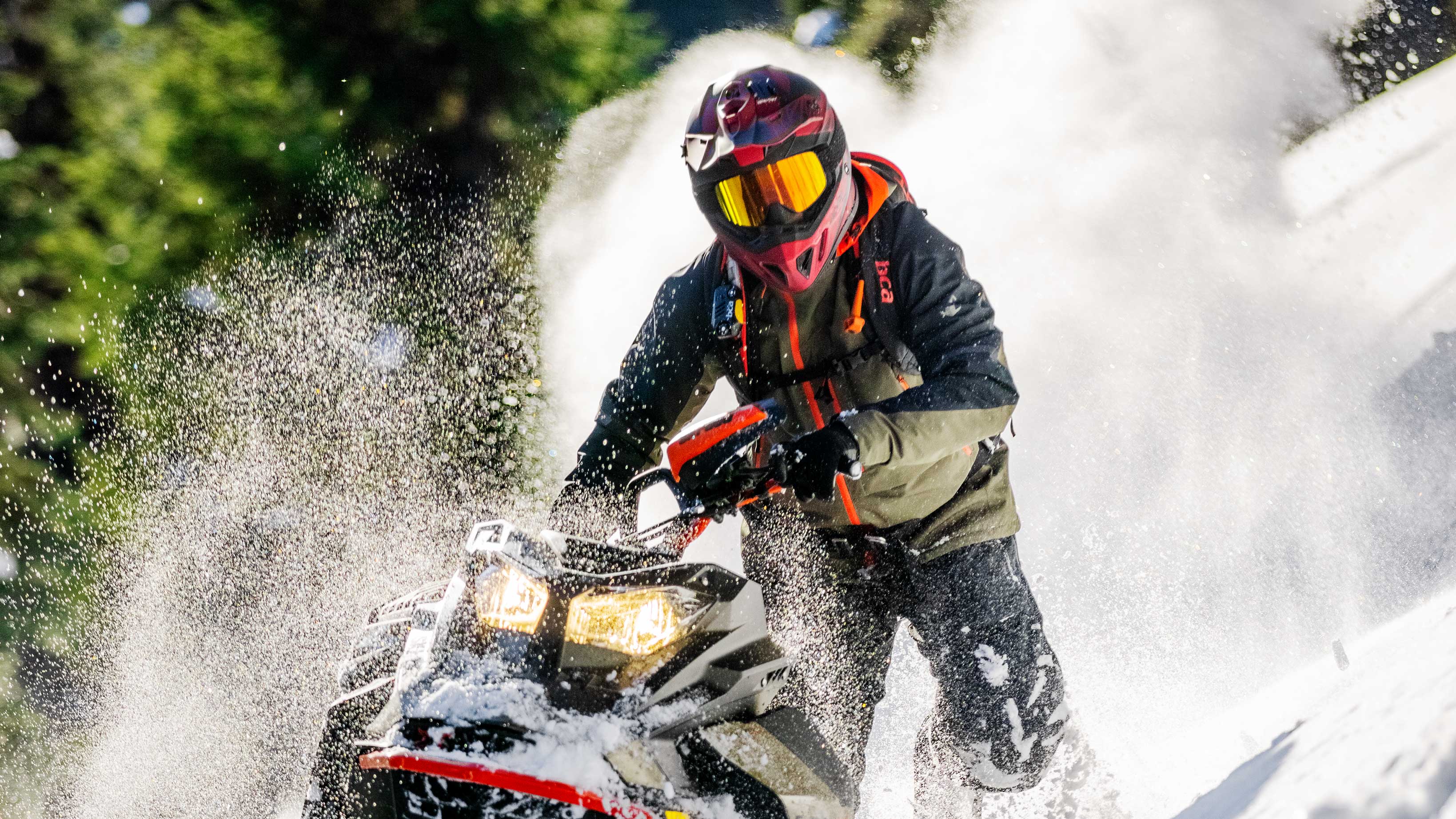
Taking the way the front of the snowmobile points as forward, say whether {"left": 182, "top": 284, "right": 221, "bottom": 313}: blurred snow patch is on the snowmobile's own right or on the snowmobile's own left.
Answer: on the snowmobile's own right

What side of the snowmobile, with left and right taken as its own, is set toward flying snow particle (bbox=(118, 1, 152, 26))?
right

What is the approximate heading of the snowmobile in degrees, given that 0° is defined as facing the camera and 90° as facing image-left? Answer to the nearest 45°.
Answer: approximately 45°

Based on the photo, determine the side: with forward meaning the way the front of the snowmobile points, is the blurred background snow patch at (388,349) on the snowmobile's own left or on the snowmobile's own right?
on the snowmobile's own right
